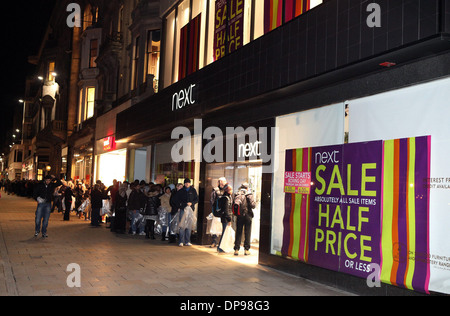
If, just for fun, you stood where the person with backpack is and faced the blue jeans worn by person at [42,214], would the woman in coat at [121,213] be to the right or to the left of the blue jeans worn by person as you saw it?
right

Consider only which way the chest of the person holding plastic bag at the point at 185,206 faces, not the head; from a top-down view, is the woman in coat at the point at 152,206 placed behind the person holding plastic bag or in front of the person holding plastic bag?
behind

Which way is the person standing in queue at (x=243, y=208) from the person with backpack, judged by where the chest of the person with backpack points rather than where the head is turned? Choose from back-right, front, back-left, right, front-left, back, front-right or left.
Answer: front-right

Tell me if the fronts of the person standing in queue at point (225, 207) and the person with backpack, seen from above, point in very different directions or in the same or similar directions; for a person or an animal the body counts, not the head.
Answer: same or similar directions

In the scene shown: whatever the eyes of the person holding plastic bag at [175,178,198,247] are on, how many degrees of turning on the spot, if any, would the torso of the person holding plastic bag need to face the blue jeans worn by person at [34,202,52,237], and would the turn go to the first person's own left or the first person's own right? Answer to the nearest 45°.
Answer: approximately 90° to the first person's own right

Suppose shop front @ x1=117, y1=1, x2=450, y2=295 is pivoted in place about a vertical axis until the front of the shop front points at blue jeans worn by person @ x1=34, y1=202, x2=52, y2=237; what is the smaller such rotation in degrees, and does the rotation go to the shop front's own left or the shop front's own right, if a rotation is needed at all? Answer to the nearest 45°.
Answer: approximately 90° to the shop front's own right

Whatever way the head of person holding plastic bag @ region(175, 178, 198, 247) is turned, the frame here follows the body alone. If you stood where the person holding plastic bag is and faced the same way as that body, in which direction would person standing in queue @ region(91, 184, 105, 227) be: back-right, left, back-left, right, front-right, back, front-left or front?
back-right

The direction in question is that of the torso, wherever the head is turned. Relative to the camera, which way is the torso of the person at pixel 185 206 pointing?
toward the camera
